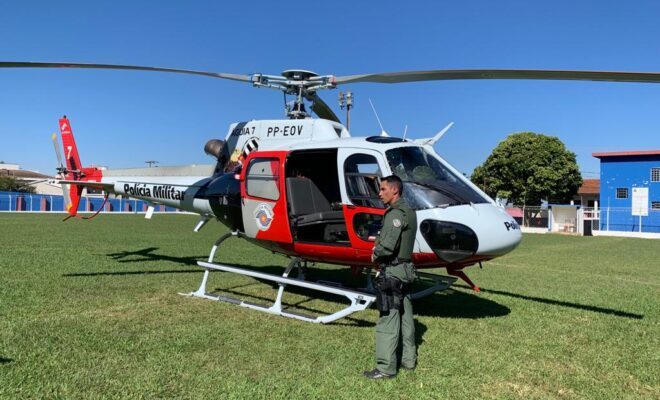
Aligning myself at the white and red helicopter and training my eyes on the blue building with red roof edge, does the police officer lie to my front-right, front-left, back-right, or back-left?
back-right

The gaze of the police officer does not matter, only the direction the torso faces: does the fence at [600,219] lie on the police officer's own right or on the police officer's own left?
on the police officer's own right

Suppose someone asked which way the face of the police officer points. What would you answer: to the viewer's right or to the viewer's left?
to the viewer's left

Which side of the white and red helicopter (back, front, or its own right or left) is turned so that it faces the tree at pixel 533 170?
left

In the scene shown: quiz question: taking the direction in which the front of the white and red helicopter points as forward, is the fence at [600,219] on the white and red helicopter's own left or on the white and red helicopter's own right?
on the white and red helicopter's own left

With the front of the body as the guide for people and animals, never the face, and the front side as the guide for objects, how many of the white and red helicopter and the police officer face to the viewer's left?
1

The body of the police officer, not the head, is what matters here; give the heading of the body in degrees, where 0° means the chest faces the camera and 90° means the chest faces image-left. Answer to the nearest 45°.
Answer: approximately 90°

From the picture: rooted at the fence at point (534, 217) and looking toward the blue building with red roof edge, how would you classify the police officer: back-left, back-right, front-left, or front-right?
back-right
